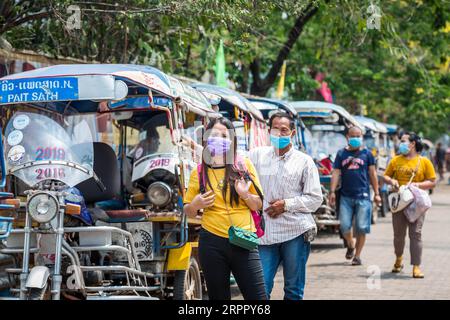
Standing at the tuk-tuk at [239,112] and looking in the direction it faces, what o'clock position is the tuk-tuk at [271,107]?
the tuk-tuk at [271,107] is roughly at 5 o'clock from the tuk-tuk at [239,112].

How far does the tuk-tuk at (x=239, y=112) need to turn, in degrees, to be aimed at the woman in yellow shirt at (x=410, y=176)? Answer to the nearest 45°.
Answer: approximately 135° to its left

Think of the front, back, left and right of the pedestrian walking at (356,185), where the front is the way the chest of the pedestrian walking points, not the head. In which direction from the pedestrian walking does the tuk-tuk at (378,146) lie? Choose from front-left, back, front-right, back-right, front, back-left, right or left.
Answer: back

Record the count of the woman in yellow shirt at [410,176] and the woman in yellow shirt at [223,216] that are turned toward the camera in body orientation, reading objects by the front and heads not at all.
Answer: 2

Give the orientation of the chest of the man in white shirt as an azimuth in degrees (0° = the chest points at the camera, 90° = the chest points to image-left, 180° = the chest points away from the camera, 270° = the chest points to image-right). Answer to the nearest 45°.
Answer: approximately 0°

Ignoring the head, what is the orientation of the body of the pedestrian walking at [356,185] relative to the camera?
toward the camera

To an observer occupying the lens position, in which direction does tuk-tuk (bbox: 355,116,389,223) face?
facing the viewer and to the left of the viewer

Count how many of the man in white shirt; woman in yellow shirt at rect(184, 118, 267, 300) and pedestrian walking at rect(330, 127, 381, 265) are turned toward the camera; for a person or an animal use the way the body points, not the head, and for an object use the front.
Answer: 3

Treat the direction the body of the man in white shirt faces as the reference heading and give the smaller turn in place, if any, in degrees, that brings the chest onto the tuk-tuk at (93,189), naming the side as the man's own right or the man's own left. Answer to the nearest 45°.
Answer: approximately 135° to the man's own right

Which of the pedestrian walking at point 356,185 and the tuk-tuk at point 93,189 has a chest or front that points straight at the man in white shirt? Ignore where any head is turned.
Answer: the pedestrian walking

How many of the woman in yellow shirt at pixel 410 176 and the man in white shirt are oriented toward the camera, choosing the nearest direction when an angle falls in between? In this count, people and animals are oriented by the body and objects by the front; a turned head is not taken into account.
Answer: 2

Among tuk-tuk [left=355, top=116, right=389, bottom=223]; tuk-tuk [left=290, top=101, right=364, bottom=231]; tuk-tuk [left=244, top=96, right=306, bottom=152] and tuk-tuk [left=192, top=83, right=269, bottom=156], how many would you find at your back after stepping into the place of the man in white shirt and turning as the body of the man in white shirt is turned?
4

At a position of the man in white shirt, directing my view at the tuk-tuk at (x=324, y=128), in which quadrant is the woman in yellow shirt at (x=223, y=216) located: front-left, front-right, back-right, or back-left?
back-left

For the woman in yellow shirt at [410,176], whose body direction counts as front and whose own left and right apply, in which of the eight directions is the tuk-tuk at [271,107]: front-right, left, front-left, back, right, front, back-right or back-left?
back-right

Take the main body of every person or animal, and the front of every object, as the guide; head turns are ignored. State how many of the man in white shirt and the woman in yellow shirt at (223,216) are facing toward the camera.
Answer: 2
